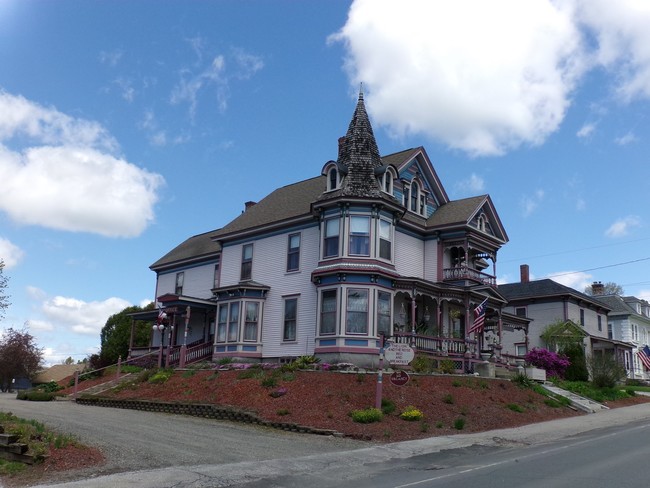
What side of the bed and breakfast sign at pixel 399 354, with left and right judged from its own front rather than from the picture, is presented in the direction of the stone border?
right

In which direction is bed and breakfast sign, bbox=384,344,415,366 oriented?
toward the camera

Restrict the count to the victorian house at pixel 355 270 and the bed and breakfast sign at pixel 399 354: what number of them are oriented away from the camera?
0

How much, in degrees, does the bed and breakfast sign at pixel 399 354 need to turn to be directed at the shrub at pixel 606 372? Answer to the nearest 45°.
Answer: approximately 135° to its left

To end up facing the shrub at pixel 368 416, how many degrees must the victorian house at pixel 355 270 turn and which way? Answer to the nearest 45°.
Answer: approximately 45° to its right

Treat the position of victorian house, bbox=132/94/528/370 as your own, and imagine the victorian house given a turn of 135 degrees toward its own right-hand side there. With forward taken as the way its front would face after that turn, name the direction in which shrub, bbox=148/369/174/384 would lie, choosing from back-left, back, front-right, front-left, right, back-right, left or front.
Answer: front

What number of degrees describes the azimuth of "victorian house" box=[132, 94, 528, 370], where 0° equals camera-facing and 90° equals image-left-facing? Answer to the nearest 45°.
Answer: approximately 315°

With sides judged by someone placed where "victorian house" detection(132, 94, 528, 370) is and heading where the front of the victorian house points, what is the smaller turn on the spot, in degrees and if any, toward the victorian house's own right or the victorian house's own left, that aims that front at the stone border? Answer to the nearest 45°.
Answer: approximately 90° to the victorian house's own right

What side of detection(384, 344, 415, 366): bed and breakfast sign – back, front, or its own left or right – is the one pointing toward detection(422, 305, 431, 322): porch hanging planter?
back

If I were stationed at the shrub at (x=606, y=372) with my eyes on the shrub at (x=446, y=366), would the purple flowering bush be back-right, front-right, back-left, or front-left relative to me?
front-right
